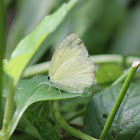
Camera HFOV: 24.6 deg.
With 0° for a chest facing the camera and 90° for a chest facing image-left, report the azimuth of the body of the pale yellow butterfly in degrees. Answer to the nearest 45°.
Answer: approximately 90°

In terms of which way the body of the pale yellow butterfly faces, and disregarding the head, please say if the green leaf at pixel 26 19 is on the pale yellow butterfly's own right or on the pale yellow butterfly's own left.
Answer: on the pale yellow butterfly's own right
